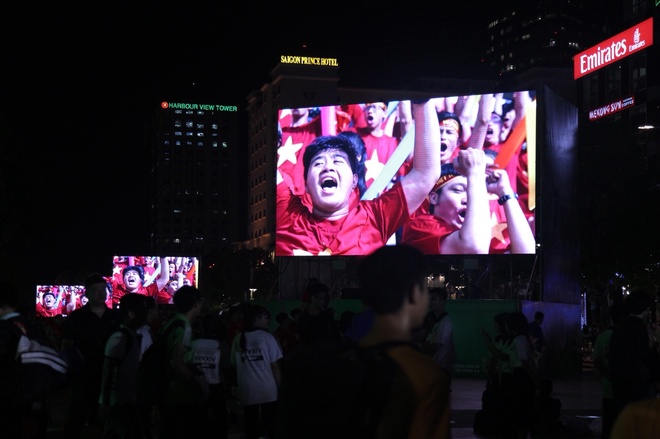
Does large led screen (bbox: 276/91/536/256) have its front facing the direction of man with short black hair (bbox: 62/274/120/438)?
yes

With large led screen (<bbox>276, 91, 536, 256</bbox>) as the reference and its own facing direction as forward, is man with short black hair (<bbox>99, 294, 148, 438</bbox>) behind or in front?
in front

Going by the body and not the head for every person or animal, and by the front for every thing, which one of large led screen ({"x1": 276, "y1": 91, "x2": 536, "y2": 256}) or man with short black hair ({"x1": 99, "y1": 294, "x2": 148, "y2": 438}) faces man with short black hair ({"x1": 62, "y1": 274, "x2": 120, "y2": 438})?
the large led screen

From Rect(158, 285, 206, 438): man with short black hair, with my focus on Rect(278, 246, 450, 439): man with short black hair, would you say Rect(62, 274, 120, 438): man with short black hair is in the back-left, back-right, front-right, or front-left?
back-right

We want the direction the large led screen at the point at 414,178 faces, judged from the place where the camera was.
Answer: facing the viewer

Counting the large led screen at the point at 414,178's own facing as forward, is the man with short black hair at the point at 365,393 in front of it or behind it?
in front

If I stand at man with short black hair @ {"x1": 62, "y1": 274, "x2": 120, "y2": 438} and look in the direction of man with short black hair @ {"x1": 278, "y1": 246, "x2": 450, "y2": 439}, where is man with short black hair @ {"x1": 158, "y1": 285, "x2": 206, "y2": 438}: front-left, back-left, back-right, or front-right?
front-left

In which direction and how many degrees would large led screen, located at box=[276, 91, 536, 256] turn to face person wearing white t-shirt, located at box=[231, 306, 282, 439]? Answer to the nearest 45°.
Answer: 0° — it already faces them

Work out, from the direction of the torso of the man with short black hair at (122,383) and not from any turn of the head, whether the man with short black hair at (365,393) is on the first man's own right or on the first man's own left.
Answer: on the first man's own right
